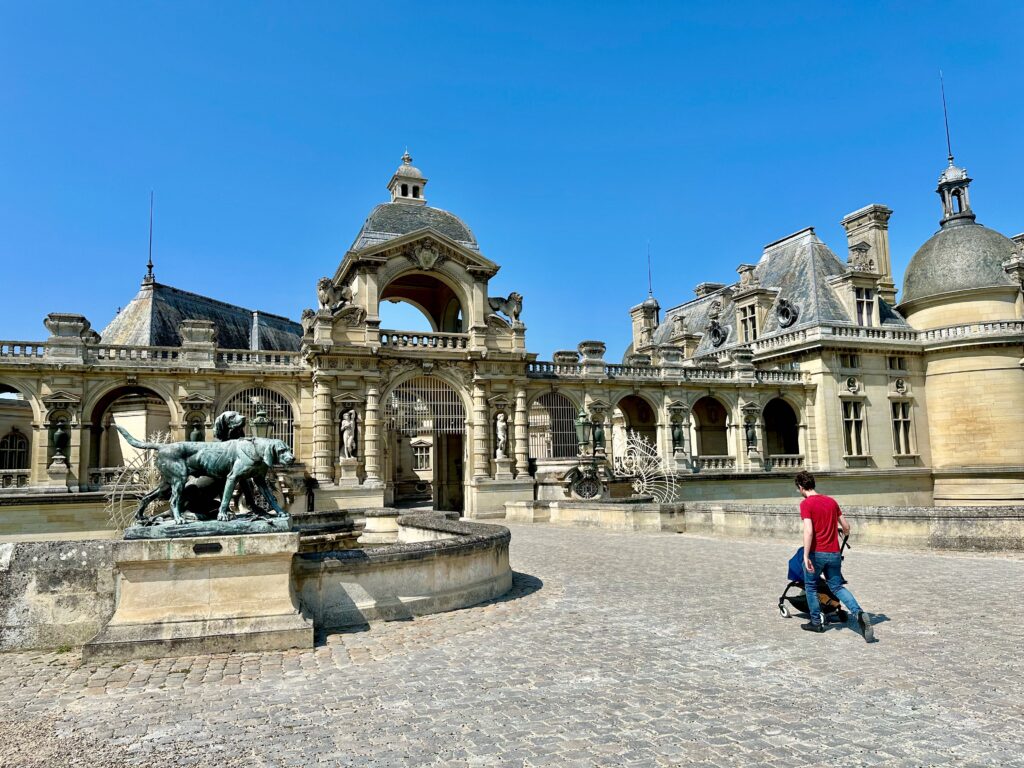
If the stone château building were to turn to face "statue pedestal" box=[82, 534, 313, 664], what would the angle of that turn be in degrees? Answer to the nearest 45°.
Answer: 0° — it already faces it

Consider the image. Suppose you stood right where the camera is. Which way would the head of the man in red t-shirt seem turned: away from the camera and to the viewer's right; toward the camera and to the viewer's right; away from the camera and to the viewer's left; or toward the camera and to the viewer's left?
away from the camera and to the viewer's left

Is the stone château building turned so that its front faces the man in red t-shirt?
yes

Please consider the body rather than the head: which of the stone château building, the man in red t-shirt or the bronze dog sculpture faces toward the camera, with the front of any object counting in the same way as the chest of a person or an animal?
the stone château building

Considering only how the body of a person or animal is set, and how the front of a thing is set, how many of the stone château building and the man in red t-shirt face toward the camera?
1

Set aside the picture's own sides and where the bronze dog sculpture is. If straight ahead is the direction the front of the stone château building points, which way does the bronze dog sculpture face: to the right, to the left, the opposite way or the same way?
to the left

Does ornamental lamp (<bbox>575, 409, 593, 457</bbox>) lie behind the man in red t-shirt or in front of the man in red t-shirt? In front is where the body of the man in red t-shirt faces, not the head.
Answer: in front

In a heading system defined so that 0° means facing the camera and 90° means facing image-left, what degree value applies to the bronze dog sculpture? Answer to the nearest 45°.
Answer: approximately 270°

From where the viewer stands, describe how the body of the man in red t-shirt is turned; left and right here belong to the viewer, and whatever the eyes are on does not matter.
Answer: facing away from the viewer and to the left of the viewer

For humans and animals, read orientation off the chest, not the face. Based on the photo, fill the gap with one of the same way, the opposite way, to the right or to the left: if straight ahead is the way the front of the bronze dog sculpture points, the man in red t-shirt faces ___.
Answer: to the left

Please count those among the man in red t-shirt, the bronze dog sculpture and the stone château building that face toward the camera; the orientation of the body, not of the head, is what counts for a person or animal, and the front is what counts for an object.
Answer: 1

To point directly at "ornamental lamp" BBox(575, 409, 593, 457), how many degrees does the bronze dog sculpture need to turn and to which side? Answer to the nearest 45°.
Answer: approximately 45° to its left

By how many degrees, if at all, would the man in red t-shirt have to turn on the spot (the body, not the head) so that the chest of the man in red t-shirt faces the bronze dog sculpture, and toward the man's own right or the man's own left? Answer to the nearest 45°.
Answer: approximately 45° to the man's own left

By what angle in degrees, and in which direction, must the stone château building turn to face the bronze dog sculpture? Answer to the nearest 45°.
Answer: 0° — it already faces it

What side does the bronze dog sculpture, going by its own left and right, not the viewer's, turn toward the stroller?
front
